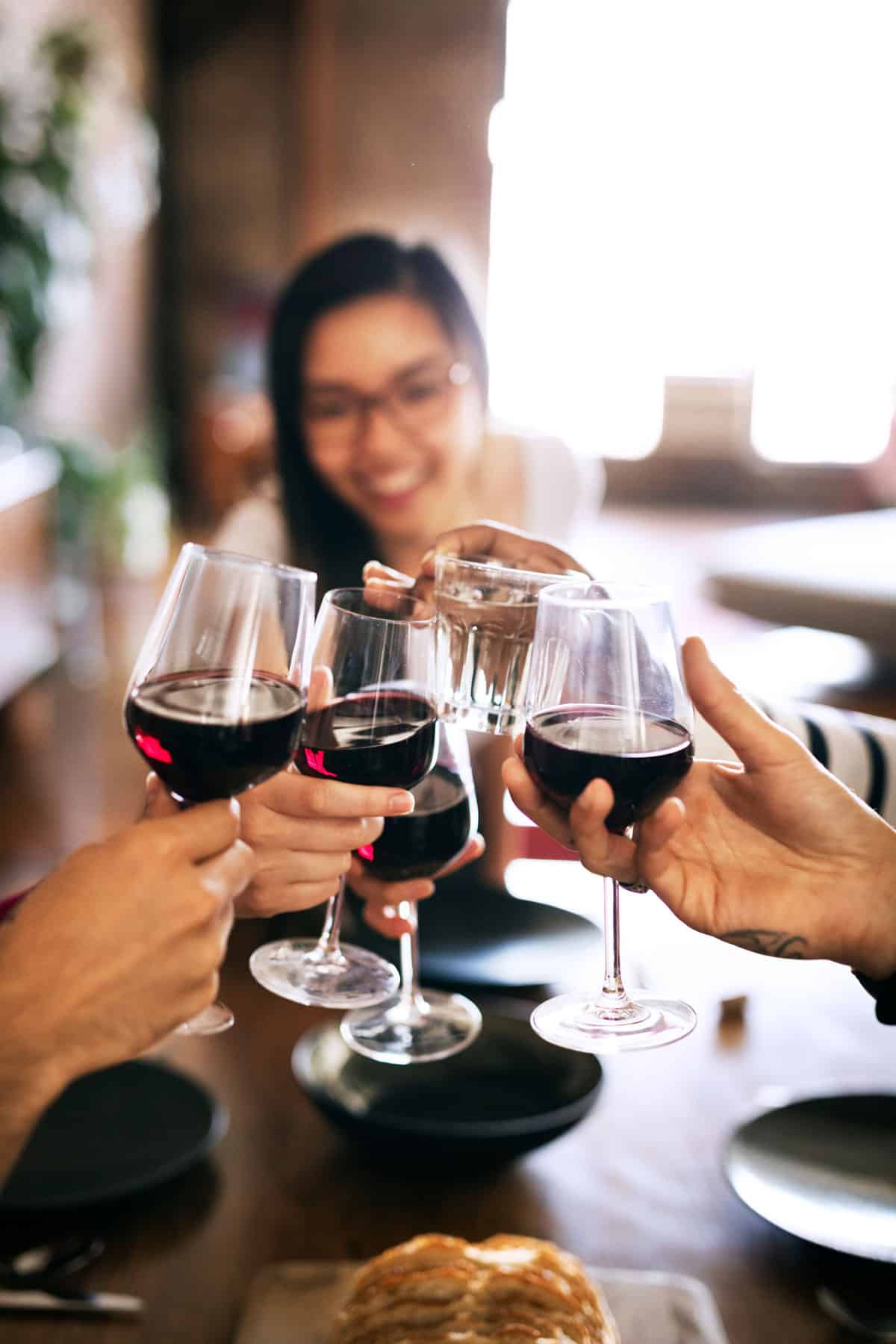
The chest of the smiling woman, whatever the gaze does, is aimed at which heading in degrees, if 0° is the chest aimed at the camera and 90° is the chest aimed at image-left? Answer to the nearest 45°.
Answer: approximately 0°

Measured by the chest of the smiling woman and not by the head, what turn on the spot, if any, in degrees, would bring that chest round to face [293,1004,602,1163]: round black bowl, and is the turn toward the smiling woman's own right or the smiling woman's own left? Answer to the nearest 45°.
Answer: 0° — they already face it

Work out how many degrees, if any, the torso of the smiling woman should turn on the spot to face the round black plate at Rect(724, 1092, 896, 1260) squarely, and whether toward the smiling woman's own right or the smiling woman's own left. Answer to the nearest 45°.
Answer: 0° — they already face it

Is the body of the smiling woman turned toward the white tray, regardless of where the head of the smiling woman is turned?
yes

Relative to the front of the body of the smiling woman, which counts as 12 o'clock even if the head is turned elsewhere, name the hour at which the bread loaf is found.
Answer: The bread loaf is roughly at 12 o'clock from the smiling woman.

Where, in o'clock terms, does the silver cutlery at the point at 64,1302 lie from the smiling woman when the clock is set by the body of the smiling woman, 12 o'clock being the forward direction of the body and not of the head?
The silver cutlery is roughly at 12 o'clock from the smiling woman.

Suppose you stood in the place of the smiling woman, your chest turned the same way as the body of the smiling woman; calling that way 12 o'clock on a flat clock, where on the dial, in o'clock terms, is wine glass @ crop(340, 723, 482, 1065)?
The wine glass is roughly at 12 o'clock from the smiling woman.
